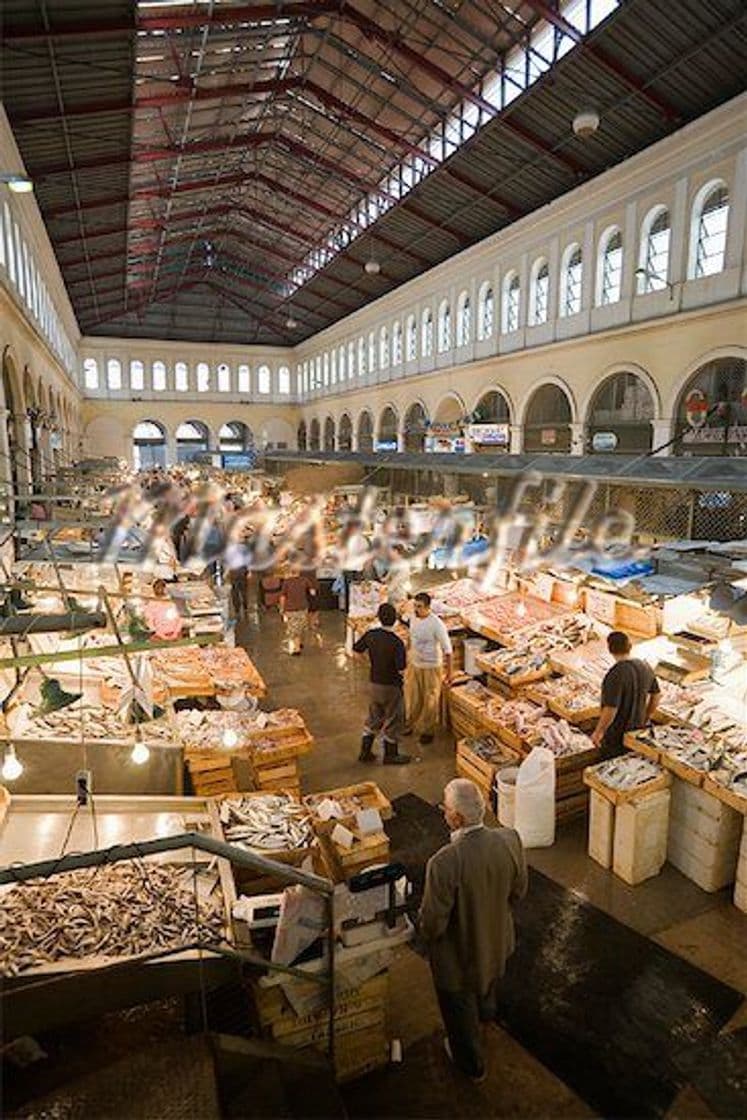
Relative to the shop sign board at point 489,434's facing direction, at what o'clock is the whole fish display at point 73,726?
The whole fish display is roughly at 11 o'clock from the shop sign board.

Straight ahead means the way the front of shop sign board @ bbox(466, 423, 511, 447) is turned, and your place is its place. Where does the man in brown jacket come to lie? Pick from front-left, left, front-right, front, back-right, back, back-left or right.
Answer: front-left

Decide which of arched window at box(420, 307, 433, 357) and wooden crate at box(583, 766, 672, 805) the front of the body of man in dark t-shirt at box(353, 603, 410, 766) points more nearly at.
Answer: the arched window

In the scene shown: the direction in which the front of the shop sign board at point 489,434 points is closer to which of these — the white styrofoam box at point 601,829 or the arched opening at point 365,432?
the white styrofoam box

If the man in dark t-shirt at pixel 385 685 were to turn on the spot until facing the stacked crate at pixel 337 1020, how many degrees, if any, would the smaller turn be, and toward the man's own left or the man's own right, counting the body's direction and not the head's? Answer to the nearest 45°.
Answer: approximately 180°

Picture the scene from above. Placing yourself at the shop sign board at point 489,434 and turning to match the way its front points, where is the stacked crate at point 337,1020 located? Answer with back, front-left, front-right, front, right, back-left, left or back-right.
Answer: front-left

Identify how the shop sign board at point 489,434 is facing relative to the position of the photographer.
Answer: facing the viewer and to the left of the viewer

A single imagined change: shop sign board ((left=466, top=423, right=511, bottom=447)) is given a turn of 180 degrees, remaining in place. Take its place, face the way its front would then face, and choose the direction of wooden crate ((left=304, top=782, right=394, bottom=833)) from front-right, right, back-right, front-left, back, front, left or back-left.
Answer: back-right

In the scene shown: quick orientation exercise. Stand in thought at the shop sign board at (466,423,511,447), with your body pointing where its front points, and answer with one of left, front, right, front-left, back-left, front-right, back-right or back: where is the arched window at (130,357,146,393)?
right

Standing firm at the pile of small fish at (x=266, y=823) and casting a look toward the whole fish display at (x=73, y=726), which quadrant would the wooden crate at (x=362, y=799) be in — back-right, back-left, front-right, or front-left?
back-right

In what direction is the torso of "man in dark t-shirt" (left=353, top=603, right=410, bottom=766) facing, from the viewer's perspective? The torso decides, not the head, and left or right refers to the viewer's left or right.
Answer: facing away from the viewer

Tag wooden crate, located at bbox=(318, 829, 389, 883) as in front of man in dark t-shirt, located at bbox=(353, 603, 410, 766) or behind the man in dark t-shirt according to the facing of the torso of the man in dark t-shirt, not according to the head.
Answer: behind

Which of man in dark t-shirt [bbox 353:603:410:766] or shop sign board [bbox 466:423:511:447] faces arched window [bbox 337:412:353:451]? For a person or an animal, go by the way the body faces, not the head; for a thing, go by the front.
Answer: the man in dark t-shirt

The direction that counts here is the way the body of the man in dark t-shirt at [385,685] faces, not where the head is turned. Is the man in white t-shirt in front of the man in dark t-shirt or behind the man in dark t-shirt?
in front

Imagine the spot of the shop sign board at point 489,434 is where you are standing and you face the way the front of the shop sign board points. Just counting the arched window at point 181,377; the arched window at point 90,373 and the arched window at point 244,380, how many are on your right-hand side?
3

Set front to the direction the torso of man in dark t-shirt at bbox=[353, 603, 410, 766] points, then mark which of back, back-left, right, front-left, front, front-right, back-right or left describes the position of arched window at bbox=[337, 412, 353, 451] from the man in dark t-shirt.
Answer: front

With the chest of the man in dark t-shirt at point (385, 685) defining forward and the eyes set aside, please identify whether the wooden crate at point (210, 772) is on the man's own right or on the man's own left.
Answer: on the man's own left

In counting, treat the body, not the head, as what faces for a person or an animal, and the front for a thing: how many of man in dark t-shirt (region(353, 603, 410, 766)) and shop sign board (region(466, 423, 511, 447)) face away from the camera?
1

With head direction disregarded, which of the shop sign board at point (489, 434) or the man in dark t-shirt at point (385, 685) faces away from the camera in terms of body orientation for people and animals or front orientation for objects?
the man in dark t-shirt

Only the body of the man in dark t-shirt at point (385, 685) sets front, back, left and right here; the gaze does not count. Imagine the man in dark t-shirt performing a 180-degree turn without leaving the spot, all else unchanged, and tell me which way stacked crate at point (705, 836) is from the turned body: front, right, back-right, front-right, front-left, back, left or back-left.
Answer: front-left

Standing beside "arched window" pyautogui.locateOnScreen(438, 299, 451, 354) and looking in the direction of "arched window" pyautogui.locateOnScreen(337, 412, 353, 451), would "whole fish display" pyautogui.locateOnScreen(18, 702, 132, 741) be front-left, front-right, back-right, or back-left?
back-left
